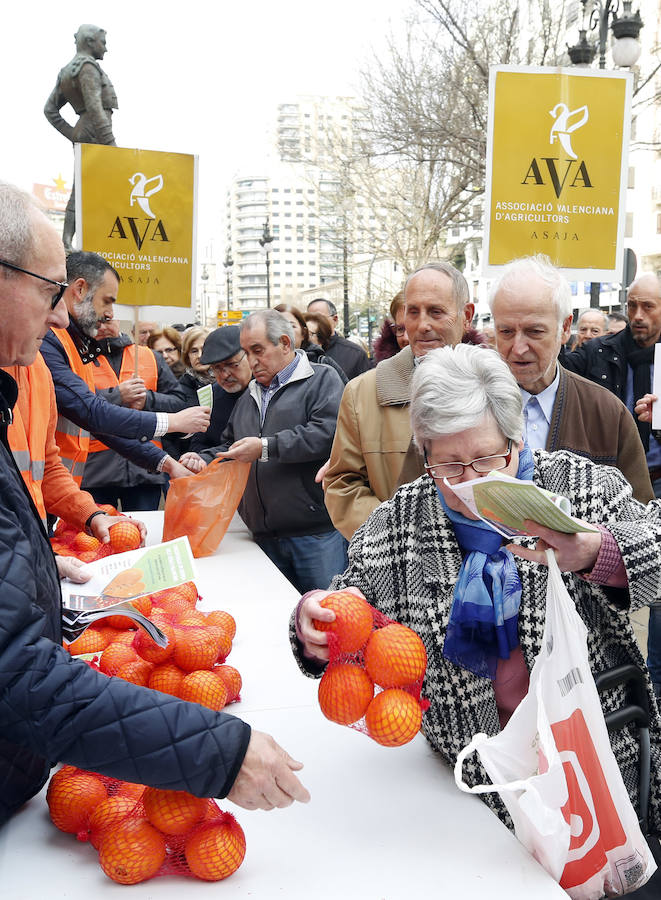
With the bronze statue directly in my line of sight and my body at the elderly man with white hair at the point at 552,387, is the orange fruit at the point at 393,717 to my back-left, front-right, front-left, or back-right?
back-left

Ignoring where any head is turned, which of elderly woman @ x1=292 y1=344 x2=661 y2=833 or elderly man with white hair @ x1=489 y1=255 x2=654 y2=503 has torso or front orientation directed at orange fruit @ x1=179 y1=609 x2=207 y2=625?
the elderly man with white hair

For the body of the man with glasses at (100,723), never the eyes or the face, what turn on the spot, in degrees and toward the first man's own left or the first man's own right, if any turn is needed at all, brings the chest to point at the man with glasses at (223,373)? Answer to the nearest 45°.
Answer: approximately 90° to the first man's own left

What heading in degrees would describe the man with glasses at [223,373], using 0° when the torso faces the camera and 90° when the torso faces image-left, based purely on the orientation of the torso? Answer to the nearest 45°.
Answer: approximately 45°

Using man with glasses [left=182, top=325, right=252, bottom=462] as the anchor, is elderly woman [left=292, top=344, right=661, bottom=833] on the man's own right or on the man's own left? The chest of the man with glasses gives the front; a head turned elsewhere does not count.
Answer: on the man's own left

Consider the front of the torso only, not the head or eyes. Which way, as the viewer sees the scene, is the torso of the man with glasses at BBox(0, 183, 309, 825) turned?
to the viewer's right

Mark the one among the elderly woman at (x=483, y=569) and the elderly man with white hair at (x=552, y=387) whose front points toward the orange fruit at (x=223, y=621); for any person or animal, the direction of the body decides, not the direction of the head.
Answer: the elderly man with white hair

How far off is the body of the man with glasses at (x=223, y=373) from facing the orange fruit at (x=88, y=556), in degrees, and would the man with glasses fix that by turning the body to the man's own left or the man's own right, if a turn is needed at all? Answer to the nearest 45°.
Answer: approximately 45° to the man's own left

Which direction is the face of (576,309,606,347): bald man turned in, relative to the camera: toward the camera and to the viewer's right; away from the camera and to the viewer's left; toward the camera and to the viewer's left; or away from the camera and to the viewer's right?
toward the camera and to the viewer's left
